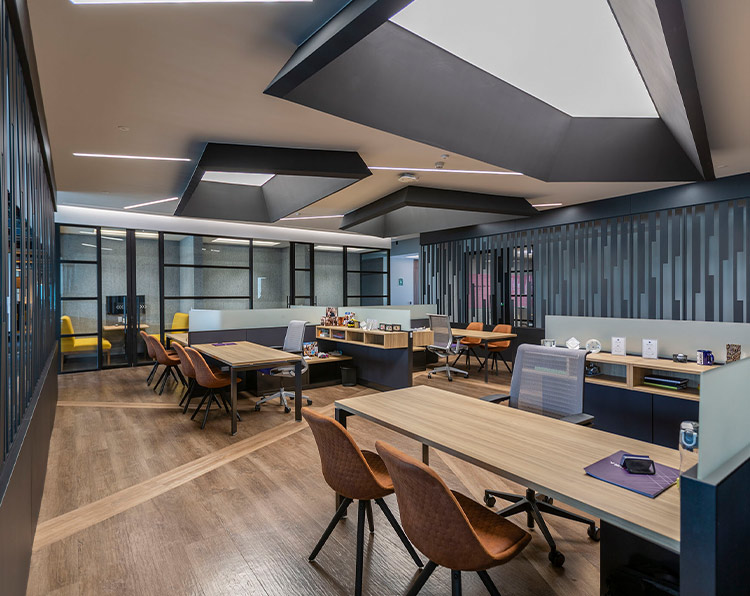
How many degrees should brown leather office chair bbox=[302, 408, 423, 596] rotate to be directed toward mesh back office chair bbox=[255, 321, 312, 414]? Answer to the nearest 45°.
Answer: approximately 45° to its left

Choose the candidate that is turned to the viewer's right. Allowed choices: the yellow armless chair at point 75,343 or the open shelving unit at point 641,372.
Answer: the yellow armless chair

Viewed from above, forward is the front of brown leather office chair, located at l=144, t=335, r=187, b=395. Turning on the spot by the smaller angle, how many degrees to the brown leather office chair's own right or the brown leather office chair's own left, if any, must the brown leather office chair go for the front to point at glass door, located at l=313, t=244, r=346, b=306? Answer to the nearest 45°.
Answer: approximately 45° to the brown leather office chair's own left

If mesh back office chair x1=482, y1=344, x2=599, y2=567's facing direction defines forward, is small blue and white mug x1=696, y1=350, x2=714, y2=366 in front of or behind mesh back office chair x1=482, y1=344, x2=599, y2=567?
behind

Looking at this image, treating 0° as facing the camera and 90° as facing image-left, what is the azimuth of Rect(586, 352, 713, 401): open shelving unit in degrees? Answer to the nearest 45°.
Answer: approximately 45°

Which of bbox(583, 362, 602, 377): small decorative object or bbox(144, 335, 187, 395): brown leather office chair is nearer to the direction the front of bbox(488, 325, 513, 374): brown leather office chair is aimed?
the brown leather office chair

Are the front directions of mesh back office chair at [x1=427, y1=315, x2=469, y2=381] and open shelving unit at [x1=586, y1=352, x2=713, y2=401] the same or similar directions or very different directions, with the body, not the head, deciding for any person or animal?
very different directions

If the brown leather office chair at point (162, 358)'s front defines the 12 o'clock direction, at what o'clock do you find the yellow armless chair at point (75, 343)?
The yellow armless chair is roughly at 8 o'clock from the brown leather office chair.

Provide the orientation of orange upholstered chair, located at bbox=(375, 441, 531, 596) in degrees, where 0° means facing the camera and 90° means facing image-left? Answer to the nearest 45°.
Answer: approximately 225°

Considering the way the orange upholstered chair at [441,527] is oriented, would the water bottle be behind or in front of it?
in front

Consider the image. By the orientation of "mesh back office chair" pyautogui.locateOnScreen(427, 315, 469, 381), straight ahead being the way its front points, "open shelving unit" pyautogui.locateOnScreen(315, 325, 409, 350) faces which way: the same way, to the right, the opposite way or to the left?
the opposite way
